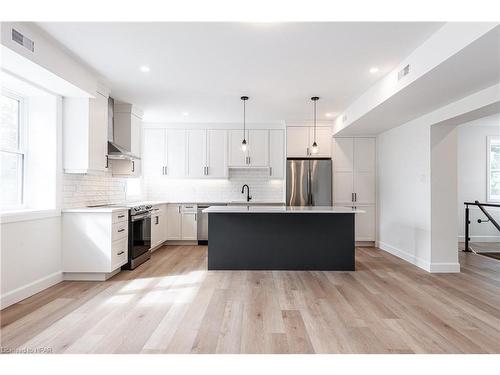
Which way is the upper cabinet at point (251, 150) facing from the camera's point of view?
toward the camera

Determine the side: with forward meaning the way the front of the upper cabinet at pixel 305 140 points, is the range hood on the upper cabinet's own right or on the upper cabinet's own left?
on the upper cabinet's own right

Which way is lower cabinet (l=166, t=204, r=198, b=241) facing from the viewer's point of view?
toward the camera

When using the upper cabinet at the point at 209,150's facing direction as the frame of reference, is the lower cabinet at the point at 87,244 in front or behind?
in front

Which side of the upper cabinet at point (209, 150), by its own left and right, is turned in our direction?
front

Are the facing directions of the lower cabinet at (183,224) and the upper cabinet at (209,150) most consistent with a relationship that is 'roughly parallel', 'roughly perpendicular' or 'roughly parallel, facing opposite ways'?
roughly parallel

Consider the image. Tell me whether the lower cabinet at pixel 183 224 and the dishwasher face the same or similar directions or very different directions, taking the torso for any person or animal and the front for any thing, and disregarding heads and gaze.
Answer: same or similar directions

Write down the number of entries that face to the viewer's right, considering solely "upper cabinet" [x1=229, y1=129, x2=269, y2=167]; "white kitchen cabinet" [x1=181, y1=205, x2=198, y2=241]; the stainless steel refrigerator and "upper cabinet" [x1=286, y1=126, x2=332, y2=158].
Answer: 0

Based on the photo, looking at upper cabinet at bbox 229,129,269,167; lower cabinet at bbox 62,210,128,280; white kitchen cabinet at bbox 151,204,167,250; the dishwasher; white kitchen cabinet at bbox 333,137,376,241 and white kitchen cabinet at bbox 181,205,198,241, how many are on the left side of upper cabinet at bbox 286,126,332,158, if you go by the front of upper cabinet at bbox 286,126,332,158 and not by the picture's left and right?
1

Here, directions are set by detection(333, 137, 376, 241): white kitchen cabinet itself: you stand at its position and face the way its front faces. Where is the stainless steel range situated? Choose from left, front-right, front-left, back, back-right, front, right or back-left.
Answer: front-right

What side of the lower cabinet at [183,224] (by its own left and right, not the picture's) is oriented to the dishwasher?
left

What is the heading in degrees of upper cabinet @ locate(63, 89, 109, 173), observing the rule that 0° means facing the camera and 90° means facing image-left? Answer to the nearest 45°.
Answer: approximately 315°

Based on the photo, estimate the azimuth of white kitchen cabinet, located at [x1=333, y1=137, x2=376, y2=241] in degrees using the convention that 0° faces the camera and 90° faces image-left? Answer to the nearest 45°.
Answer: approximately 0°

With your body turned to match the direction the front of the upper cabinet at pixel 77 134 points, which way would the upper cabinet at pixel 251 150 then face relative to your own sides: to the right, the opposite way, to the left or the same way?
to the right

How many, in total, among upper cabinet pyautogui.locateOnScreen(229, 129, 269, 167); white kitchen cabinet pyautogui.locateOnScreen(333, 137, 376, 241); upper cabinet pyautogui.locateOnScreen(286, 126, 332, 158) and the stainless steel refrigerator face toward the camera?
4
